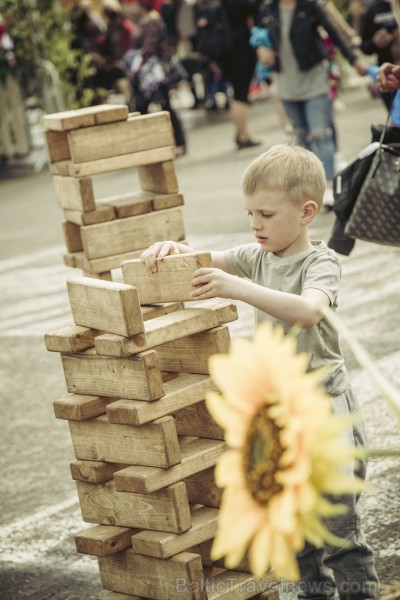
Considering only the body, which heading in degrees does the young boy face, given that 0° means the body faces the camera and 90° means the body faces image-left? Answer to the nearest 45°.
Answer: approximately 45°

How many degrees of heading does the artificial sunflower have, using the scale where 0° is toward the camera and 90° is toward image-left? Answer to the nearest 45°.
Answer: approximately 45°

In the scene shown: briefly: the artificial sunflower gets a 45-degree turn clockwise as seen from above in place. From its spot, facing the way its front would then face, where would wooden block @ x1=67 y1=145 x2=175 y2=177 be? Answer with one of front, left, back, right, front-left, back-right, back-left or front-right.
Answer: right

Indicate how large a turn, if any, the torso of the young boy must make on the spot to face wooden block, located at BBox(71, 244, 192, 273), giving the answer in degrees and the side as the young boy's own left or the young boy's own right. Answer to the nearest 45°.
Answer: approximately 90° to the young boy's own right

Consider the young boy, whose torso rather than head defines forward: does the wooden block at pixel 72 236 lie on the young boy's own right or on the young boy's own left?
on the young boy's own right

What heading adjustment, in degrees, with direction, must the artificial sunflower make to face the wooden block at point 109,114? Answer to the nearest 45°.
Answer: approximately 135° to its right

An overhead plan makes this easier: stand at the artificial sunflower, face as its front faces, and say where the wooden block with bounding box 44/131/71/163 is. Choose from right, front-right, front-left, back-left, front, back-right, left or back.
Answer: back-right

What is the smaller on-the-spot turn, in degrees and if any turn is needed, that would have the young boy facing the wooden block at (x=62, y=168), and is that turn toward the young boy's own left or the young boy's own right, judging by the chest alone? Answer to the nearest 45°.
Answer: approximately 90° to the young boy's own right

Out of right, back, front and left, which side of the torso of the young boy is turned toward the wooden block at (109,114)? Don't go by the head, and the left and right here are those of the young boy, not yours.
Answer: right

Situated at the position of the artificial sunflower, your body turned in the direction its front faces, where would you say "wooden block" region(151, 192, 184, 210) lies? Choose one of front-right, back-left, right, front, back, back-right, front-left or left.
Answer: back-right
